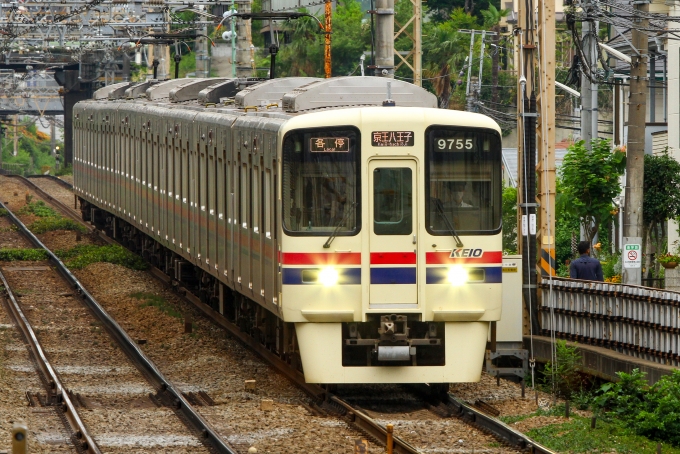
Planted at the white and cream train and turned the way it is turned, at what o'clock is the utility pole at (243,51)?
The utility pole is roughly at 6 o'clock from the white and cream train.

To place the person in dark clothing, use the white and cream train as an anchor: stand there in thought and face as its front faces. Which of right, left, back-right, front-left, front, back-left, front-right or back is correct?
front-left

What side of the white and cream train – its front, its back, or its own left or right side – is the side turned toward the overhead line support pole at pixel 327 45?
back

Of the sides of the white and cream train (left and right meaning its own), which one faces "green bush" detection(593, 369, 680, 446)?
front

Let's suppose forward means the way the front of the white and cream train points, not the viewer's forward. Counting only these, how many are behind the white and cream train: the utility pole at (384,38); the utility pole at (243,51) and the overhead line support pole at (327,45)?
3

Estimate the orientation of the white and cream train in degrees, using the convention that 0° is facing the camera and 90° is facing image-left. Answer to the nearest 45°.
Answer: approximately 0°
